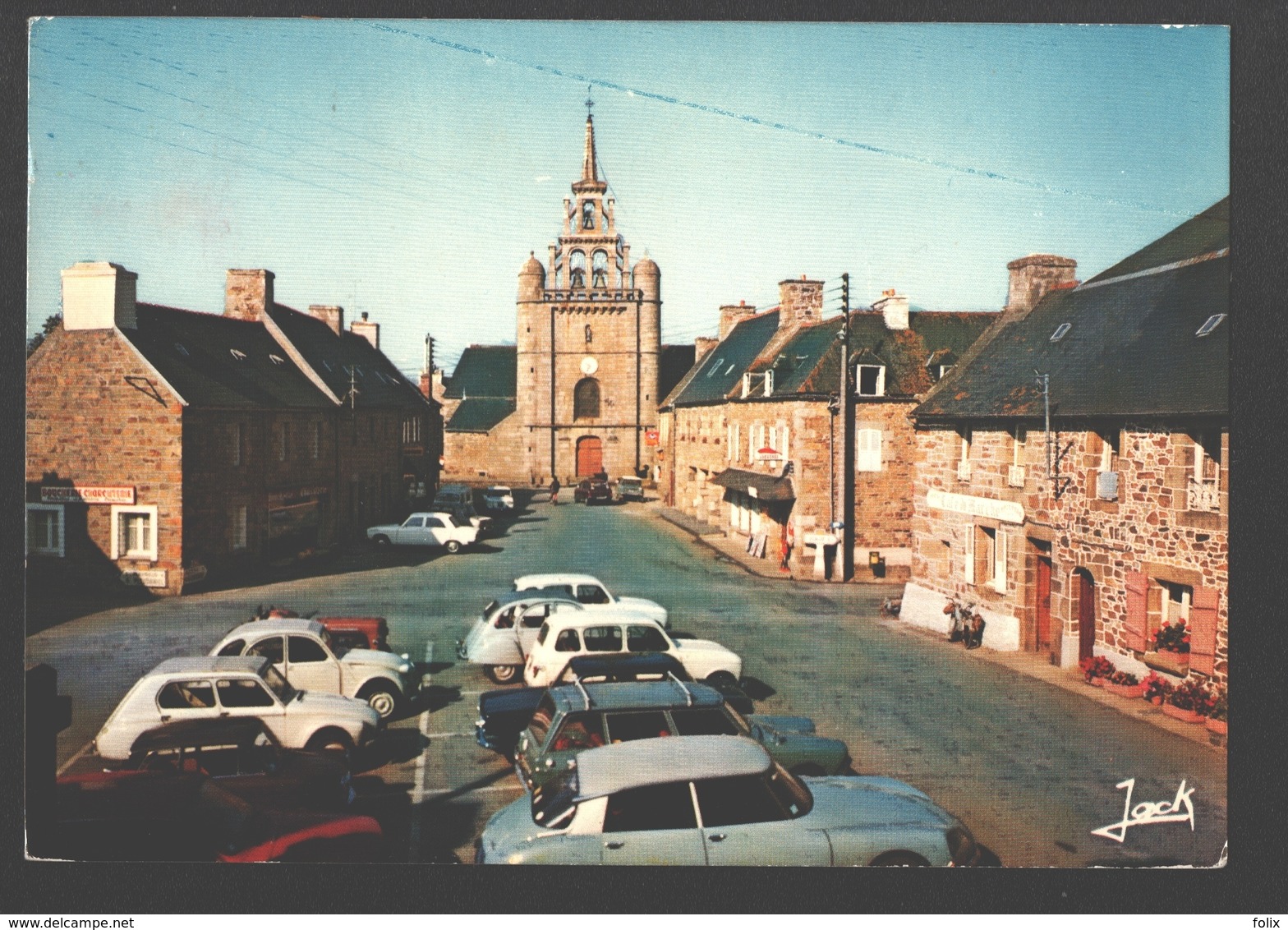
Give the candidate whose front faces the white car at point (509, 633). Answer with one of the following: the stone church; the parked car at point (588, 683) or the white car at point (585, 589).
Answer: the stone church

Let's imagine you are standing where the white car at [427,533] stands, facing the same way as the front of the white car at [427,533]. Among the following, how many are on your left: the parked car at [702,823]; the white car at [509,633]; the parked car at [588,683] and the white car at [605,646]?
4

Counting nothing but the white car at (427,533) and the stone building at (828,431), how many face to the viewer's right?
0

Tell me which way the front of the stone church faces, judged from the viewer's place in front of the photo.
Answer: facing the viewer

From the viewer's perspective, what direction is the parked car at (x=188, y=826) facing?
to the viewer's right

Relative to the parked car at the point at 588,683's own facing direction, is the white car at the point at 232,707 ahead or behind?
behind

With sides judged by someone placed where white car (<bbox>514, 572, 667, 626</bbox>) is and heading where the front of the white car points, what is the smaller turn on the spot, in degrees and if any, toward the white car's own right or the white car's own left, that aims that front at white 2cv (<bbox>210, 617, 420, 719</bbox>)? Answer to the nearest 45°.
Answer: approximately 135° to the white car's own right

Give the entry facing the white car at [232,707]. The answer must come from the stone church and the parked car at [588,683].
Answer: the stone church

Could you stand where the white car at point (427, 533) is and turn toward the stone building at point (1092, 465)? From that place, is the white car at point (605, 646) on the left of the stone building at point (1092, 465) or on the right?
right

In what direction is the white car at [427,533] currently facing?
to the viewer's left

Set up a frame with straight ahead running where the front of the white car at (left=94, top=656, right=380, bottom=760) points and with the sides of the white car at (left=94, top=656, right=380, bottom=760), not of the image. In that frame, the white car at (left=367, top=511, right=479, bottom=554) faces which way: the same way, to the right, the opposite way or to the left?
the opposite way

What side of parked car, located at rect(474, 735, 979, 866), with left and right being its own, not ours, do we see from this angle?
right

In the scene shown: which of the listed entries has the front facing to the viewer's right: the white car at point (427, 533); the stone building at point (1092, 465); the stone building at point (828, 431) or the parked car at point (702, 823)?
the parked car

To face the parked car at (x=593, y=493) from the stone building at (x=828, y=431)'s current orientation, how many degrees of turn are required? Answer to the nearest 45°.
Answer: approximately 90° to its right

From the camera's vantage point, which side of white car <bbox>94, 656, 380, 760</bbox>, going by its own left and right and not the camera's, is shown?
right

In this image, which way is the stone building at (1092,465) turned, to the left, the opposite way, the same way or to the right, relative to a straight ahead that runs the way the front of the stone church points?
to the right

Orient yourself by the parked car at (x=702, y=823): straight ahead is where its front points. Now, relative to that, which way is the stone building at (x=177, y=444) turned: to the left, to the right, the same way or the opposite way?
the same way

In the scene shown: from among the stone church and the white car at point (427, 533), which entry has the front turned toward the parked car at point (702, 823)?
the stone church
